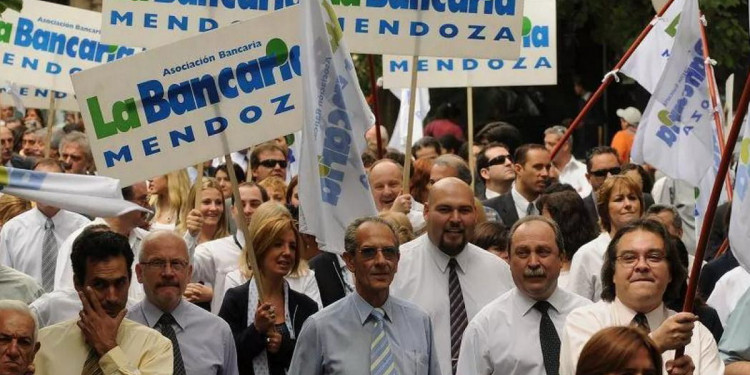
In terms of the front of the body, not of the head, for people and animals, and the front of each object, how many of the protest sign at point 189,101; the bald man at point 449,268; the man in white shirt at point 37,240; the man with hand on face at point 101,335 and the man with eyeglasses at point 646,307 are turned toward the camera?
5

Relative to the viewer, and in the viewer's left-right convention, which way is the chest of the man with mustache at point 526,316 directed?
facing the viewer

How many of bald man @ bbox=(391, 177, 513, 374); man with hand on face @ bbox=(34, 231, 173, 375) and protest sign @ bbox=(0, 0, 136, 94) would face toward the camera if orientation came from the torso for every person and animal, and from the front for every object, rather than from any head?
3

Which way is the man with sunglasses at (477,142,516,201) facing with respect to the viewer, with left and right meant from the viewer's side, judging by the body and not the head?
facing the viewer and to the right of the viewer

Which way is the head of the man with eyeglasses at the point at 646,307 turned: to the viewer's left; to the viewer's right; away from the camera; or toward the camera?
toward the camera

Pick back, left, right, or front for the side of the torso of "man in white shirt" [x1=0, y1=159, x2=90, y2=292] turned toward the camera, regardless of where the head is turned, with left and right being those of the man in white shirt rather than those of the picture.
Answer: front

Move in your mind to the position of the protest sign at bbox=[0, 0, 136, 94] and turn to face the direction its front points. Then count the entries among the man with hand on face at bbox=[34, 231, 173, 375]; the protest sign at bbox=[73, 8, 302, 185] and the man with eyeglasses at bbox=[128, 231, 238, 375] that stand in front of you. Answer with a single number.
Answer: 3

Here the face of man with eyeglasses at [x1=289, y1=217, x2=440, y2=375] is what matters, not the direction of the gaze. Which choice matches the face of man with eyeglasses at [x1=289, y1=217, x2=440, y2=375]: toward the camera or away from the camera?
toward the camera

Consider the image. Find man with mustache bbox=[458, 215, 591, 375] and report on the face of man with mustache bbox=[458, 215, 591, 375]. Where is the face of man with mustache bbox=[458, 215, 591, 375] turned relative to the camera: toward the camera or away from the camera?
toward the camera
